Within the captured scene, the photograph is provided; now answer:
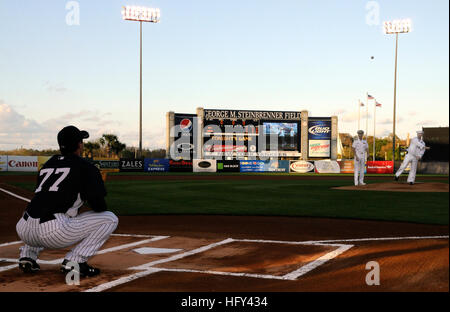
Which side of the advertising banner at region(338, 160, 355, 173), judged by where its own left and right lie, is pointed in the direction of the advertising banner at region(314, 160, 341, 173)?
right

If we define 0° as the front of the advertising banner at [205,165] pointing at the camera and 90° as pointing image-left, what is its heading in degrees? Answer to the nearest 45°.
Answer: approximately 0°

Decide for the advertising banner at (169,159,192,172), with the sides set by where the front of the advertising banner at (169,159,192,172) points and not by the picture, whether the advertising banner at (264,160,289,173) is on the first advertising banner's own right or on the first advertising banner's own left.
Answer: on the first advertising banner's own left

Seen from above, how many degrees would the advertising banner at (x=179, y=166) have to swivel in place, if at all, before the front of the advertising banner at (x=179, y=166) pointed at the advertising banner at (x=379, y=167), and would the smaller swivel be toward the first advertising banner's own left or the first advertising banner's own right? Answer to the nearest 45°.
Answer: approximately 90° to the first advertising banner's own left

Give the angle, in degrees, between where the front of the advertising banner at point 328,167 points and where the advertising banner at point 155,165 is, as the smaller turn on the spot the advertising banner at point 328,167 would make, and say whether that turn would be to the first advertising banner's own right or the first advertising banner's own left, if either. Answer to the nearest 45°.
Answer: approximately 90° to the first advertising banner's own right

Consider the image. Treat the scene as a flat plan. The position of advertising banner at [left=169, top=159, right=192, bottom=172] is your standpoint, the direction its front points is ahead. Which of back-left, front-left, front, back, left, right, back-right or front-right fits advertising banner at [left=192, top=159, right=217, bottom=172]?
left

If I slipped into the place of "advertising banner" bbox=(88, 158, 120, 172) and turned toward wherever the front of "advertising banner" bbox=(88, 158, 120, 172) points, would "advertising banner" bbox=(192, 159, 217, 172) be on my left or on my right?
on my left

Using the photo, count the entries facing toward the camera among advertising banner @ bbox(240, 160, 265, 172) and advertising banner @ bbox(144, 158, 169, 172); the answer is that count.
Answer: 2

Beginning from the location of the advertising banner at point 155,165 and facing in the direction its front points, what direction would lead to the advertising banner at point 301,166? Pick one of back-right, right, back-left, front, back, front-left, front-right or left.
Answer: left

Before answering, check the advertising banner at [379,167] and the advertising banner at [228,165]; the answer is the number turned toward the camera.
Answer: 2

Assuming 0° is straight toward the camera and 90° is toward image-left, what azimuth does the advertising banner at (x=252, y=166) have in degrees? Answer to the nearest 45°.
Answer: approximately 0°
